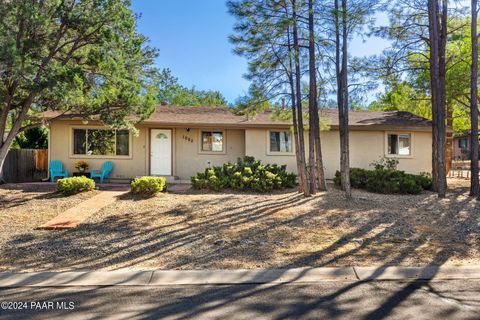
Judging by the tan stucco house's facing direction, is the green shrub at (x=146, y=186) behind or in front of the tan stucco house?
in front

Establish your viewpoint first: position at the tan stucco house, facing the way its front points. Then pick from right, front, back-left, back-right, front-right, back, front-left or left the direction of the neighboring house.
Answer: back-left

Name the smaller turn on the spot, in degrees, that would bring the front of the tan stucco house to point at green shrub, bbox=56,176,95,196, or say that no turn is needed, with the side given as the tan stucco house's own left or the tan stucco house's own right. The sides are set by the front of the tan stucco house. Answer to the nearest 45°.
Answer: approximately 45° to the tan stucco house's own right

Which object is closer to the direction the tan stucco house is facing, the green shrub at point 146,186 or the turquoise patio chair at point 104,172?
the green shrub

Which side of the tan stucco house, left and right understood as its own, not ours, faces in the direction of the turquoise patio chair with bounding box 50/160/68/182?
right

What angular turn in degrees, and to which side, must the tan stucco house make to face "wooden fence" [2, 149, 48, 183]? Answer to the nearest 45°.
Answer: approximately 90° to its right

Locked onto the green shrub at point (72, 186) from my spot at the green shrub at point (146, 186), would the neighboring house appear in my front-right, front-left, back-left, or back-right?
back-right

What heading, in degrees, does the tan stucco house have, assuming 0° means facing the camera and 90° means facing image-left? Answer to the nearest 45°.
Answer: approximately 0°

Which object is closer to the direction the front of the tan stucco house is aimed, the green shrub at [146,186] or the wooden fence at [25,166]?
the green shrub

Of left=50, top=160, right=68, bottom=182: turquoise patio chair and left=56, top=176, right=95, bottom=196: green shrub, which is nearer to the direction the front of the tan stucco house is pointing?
the green shrub

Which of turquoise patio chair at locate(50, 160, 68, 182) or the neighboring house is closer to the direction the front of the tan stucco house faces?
the turquoise patio chair

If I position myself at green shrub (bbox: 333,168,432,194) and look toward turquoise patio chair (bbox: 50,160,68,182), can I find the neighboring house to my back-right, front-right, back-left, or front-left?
back-right
